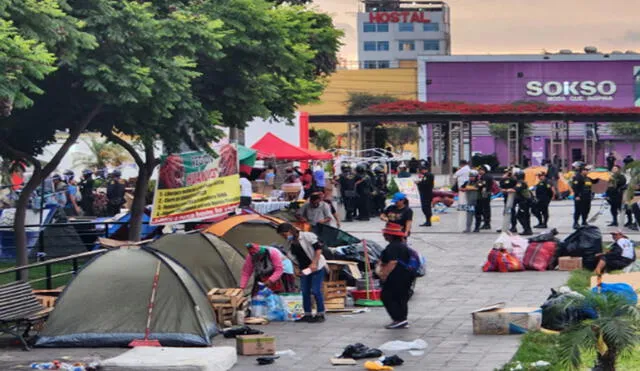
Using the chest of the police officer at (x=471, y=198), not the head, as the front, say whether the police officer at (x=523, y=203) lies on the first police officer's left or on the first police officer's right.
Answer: on the first police officer's left

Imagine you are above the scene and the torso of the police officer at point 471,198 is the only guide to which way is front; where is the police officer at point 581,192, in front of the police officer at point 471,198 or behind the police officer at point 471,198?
behind

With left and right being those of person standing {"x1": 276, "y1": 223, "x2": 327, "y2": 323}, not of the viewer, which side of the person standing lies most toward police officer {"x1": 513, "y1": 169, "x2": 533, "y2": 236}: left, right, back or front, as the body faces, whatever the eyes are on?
back

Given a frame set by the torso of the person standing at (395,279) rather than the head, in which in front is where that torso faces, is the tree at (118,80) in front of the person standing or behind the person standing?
in front

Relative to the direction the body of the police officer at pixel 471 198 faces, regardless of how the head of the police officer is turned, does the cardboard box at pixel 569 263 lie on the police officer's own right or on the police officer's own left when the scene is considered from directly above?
on the police officer's own left

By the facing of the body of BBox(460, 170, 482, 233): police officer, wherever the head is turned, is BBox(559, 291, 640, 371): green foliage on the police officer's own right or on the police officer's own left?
on the police officer's own left

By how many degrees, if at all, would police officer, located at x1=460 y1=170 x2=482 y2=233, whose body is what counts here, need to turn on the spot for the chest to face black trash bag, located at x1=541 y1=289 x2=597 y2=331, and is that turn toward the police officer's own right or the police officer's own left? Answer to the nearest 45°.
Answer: approximately 45° to the police officer's own left

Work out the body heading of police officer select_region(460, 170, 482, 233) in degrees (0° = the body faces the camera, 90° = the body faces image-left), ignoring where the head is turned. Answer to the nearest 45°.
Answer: approximately 45°

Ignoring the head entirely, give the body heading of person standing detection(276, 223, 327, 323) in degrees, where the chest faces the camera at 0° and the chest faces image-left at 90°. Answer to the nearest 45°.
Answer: approximately 45°

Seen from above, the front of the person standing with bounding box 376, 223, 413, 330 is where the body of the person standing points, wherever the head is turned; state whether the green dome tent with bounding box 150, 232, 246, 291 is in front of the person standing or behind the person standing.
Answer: in front

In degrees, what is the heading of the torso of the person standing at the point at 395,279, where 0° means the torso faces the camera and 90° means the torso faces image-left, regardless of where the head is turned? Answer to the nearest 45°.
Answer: approximately 90°
